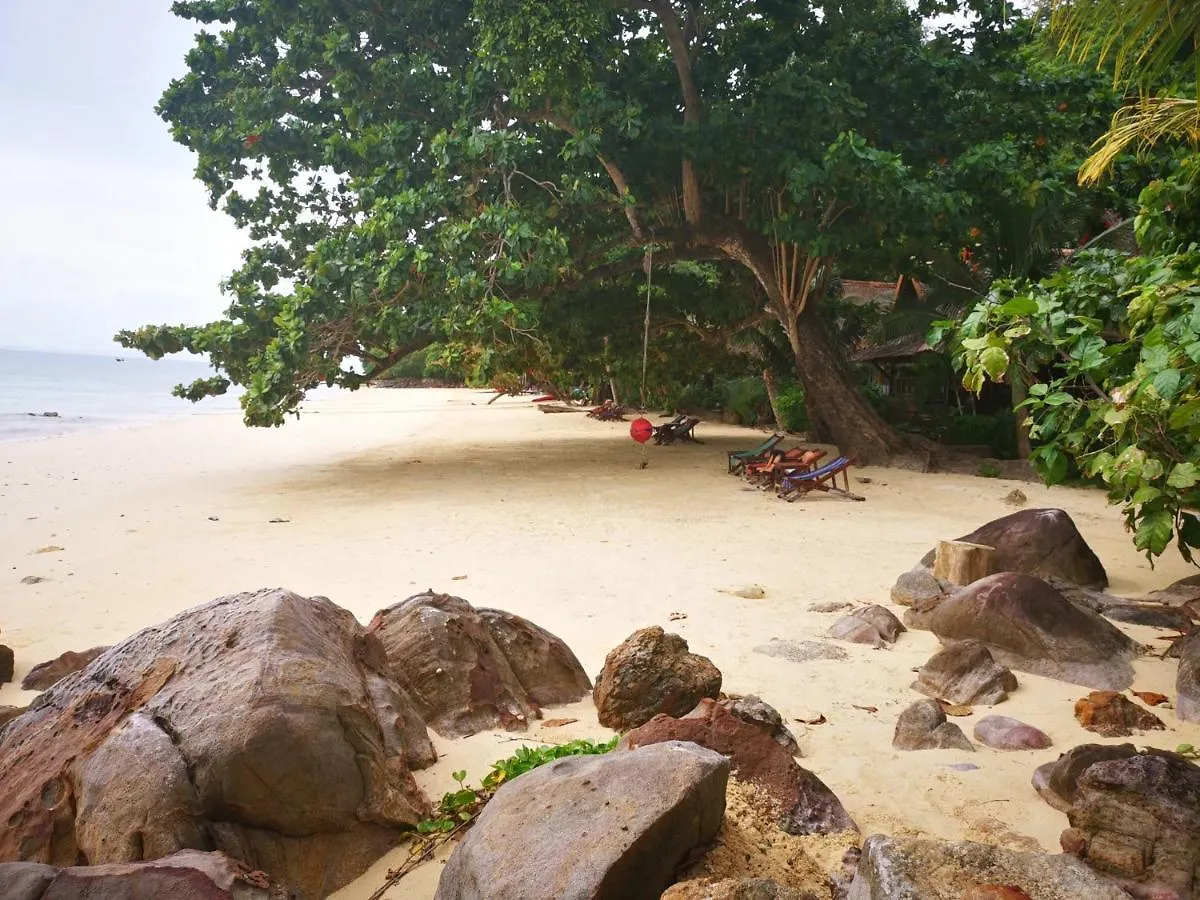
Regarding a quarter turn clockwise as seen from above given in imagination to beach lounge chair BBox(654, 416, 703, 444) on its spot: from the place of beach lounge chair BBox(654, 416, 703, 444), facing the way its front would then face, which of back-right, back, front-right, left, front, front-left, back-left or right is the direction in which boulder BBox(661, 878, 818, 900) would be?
back

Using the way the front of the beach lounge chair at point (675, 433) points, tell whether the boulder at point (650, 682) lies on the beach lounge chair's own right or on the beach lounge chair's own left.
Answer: on the beach lounge chair's own left

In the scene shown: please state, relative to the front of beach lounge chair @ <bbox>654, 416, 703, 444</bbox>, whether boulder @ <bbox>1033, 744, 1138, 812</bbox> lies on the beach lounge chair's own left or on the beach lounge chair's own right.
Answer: on the beach lounge chair's own left

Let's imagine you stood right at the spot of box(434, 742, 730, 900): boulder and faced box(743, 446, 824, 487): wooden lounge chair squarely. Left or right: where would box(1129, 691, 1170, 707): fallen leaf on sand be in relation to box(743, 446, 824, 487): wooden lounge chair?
right

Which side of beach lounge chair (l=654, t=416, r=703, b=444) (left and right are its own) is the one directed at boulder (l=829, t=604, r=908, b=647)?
left

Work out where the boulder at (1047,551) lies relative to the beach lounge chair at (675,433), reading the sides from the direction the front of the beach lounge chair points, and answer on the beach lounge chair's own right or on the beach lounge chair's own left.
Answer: on the beach lounge chair's own left

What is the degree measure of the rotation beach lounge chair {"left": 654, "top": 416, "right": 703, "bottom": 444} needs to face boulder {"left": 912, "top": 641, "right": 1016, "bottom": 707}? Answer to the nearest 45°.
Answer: approximately 90° to its left

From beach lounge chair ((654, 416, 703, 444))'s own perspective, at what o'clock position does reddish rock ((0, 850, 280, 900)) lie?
The reddish rock is roughly at 9 o'clock from the beach lounge chair.

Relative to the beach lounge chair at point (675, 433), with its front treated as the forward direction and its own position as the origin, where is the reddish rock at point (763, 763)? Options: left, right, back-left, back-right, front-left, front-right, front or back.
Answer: left

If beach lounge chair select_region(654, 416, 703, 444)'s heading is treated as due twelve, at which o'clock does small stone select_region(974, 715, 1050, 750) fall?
The small stone is roughly at 9 o'clock from the beach lounge chair.

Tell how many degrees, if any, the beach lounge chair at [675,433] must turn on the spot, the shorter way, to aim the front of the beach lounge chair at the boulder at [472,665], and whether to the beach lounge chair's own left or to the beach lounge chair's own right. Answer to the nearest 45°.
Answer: approximately 90° to the beach lounge chair's own left

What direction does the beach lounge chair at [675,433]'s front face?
to the viewer's left

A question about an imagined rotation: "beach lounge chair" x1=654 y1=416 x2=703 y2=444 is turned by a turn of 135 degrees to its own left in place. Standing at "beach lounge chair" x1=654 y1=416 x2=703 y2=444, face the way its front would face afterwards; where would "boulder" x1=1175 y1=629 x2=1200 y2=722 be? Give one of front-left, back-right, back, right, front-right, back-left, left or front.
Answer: front-right

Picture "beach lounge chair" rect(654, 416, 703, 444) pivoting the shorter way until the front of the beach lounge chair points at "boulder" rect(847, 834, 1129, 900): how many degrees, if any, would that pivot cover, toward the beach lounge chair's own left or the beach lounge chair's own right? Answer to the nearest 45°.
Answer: approximately 90° to the beach lounge chair's own left

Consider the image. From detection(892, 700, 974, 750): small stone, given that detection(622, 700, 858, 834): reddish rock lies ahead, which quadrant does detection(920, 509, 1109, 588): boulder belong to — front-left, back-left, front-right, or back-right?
back-right

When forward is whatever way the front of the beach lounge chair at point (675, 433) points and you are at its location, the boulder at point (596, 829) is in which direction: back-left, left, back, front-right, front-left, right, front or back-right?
left

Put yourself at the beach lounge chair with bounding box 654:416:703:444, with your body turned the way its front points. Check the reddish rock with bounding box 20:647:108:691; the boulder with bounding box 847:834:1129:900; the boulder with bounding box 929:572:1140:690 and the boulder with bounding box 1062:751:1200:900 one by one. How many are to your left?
4
